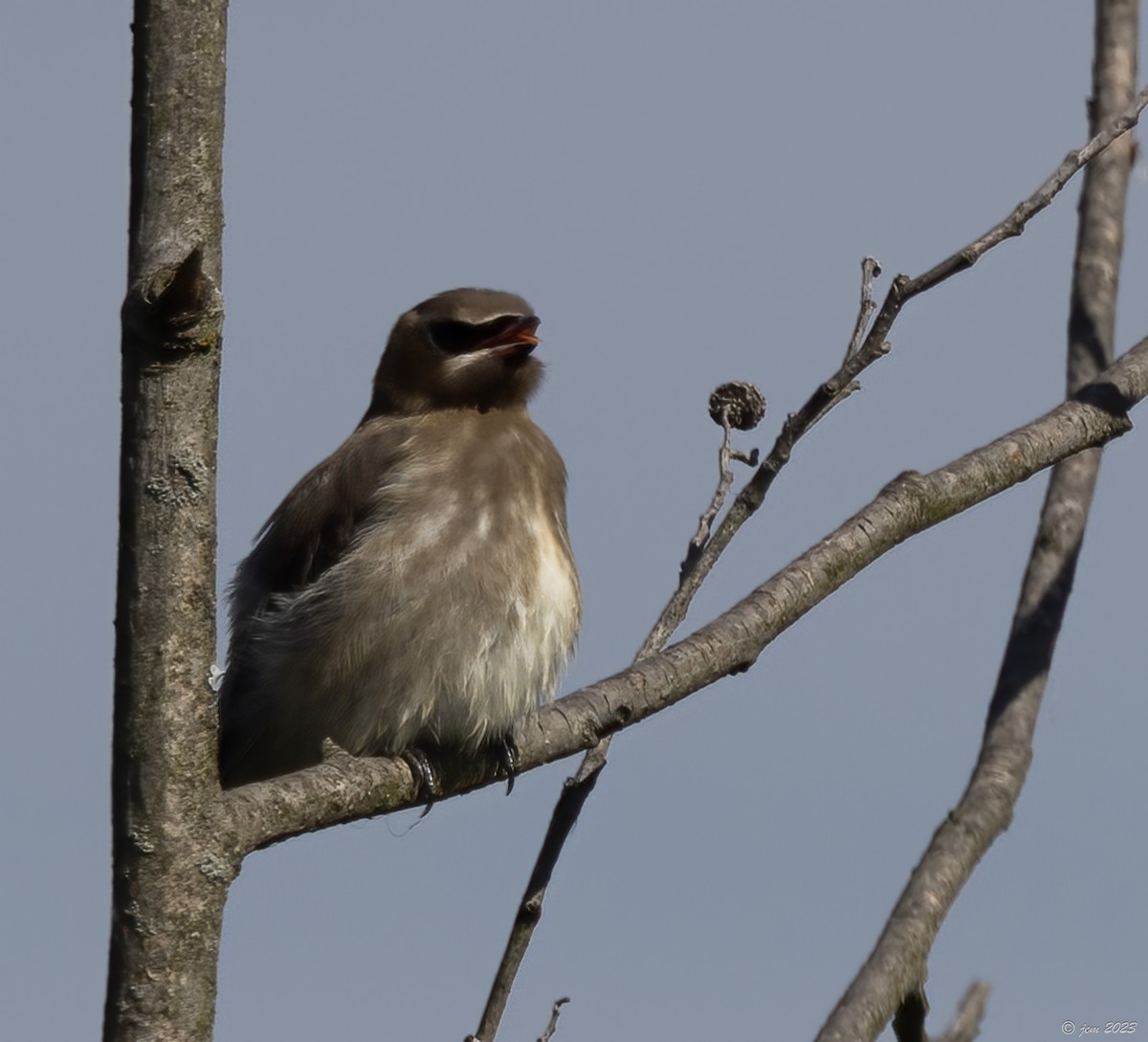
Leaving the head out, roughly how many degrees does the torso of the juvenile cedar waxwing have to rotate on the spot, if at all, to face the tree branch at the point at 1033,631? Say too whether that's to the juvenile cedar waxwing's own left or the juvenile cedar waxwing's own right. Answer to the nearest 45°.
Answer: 0° — it already faces it

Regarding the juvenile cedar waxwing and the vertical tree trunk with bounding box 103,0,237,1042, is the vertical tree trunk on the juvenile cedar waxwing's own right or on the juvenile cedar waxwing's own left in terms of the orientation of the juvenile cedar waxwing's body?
on the juvenile cedar waxwing's own right

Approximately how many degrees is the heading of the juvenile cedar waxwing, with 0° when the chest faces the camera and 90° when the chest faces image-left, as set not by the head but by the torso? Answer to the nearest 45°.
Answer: approximately 315°

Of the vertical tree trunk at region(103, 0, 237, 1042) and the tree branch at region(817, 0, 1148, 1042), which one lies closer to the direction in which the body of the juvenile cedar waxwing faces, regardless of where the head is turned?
the tree branch
